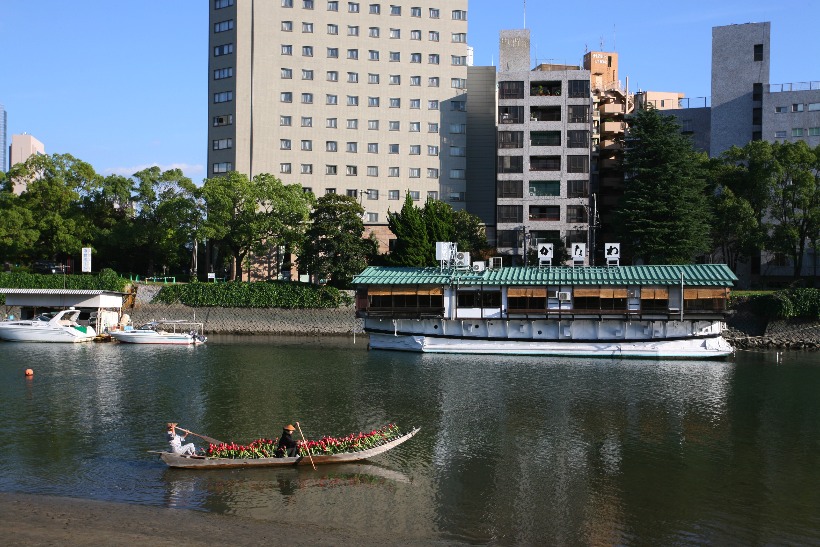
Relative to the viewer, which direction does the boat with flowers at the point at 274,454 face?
to the viewer's right
